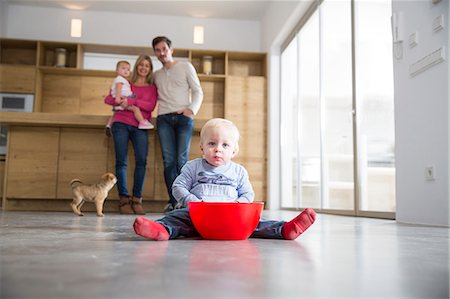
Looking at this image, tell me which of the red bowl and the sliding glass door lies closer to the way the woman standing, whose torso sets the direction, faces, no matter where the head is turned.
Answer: the red bowl

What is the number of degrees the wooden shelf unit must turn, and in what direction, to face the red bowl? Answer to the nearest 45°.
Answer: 0° — it already faces it

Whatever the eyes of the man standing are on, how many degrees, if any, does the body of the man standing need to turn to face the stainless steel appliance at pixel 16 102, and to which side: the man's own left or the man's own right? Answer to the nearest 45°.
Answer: approximately 135° to the man's own right

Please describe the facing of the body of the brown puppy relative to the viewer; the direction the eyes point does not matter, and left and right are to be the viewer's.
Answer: facing to the right of the viewer

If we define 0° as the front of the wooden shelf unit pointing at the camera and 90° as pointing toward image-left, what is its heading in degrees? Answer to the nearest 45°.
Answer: approximately 0°

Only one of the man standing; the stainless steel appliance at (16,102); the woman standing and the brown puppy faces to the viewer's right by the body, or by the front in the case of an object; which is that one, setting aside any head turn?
the brown puppy

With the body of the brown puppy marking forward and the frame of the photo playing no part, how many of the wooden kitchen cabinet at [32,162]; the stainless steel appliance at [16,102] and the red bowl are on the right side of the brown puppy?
1

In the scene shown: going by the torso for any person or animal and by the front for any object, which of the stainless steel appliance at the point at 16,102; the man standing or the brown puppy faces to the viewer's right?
the brown puppy

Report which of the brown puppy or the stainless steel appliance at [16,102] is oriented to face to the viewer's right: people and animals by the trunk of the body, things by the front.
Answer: the brown puppy

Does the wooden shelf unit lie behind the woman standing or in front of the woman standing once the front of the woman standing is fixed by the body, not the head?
behind
